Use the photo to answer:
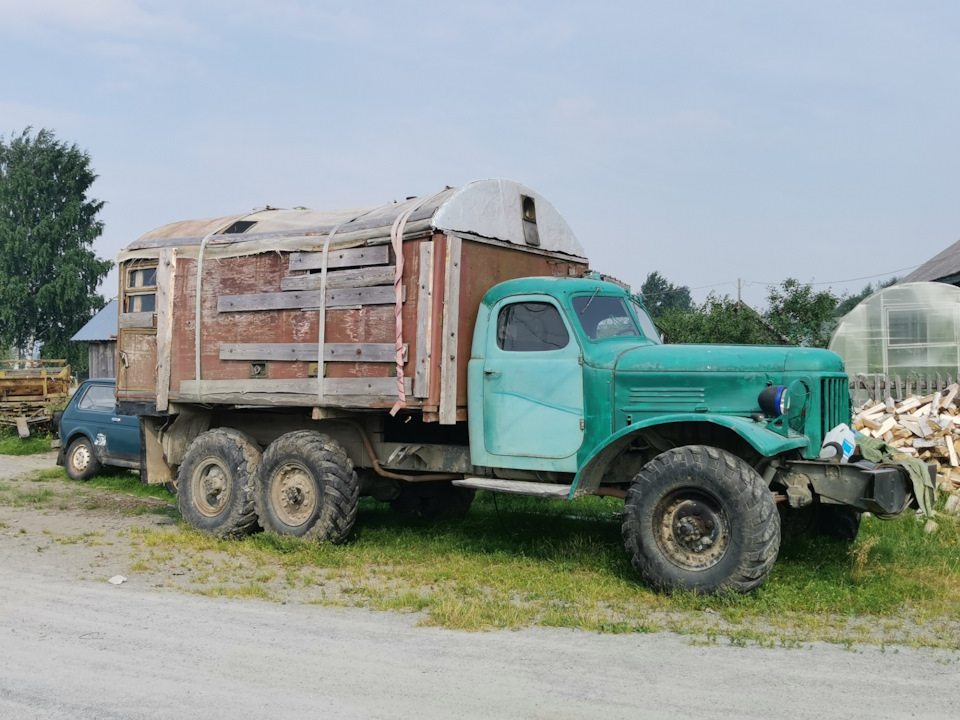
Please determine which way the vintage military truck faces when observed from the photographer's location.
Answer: facing the viewer and to the right of the viewer

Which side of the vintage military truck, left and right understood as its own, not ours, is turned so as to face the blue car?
back

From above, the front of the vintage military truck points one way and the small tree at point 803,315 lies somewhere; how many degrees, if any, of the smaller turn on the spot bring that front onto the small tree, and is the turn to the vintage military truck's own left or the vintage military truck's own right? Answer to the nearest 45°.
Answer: approximately 90° to the vintage military truck's own left

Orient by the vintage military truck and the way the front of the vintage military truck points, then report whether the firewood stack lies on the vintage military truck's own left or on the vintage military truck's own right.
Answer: on the vintage military truck's own left

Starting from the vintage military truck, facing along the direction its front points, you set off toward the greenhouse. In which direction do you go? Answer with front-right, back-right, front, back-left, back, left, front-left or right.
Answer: left

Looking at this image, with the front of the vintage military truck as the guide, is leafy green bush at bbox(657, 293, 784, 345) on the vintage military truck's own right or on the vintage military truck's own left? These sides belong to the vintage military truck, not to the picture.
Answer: on the vintage military truck's own left

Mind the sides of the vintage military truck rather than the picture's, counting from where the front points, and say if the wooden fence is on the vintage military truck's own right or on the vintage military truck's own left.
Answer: on the vintage military truck's own left
